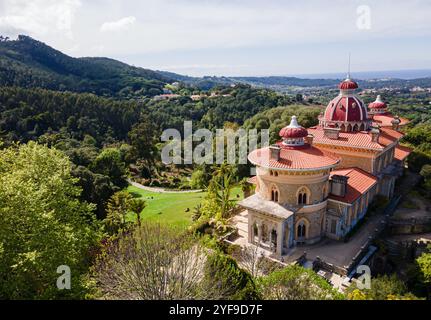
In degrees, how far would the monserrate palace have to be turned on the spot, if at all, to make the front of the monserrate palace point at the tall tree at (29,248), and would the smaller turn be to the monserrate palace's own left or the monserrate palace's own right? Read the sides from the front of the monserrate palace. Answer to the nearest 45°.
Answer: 0° — it already faces it

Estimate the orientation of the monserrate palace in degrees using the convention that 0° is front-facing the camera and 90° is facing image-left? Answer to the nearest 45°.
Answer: approximately 45°
